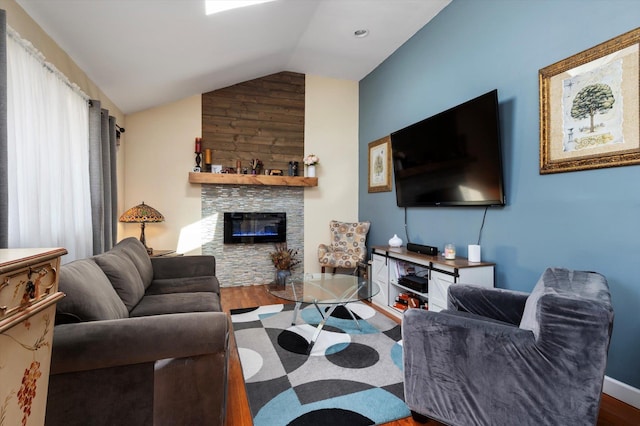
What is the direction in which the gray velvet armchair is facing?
to the viewer's left

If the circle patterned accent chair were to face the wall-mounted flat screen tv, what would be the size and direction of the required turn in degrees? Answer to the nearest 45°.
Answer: approximately 90° to its left

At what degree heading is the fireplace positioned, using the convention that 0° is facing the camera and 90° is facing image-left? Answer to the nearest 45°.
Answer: approximately 0°

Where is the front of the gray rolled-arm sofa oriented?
to the viewer's right

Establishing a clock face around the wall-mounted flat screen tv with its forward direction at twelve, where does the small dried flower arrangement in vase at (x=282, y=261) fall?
The small dried flower arrangement in vase is roughly at 2 o'clock from the wall-mounted flat screen tv.

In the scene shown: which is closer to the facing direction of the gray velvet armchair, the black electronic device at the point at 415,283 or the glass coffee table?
the glass coffee table

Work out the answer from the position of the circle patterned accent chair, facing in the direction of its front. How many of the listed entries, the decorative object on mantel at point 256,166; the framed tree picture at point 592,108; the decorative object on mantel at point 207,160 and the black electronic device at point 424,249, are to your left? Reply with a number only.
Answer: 2

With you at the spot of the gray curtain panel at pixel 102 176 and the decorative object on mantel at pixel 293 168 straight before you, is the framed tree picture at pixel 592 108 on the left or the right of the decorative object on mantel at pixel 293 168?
right

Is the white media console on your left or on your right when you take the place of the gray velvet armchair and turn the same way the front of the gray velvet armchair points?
on your right
